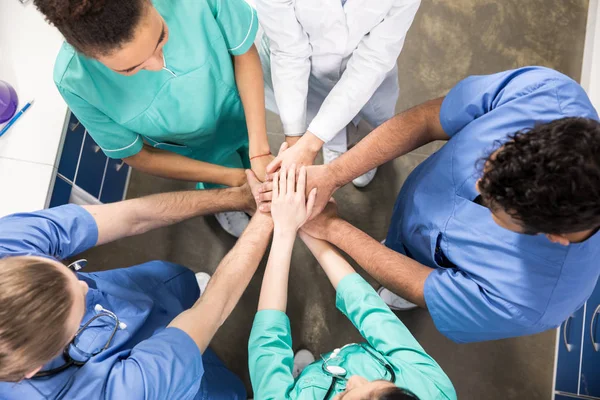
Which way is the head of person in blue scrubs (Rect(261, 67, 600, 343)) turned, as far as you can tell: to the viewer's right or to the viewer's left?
to the viewer's left

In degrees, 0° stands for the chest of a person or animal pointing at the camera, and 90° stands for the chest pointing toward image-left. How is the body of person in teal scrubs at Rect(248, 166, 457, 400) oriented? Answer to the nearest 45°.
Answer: approximately 180°

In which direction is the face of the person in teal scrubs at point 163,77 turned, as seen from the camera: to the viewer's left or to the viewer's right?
to the viewer's right

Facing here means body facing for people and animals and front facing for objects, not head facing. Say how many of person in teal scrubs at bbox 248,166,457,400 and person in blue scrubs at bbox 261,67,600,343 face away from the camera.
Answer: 1

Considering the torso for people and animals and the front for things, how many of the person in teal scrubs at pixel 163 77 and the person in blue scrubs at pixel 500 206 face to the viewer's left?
1

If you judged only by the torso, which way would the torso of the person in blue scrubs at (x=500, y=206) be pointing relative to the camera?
to the viewer's left

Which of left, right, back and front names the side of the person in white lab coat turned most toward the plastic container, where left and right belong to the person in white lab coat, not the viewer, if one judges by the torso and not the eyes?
right

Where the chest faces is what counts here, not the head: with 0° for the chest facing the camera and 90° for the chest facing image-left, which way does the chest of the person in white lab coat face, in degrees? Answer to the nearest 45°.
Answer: approximately 0°

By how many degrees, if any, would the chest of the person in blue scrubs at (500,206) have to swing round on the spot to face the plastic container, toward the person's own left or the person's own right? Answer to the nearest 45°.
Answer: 0° — they already face it

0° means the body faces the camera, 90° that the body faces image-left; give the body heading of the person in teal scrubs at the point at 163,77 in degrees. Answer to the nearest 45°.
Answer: approximately 315°
